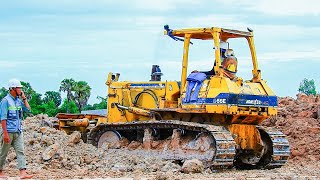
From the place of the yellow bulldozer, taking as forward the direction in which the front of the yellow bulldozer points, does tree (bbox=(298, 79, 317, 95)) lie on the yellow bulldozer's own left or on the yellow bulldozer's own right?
on the yellow bulldozer's own right

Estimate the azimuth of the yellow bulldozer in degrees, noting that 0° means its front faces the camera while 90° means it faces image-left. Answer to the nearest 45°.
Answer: approximately 135°

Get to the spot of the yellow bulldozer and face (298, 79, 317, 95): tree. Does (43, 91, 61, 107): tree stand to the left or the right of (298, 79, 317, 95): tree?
left

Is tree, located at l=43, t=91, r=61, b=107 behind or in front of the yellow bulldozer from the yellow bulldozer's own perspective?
in front

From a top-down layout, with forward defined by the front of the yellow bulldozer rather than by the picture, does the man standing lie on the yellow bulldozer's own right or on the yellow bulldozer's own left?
on the yellow bulldozer's own left
